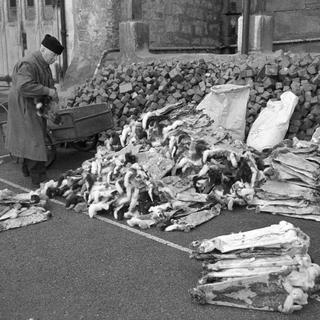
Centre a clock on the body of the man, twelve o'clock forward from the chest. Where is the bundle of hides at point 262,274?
The bundle of hides is roughly at 2 o'clock from the man.

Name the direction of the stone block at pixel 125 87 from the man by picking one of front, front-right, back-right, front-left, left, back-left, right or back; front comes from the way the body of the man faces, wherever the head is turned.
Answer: front-left

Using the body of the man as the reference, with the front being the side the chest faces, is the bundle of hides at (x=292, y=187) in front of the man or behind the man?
in front

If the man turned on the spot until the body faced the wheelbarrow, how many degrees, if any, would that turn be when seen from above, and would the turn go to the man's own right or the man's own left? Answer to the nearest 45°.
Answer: approximately 45° to the man's own left

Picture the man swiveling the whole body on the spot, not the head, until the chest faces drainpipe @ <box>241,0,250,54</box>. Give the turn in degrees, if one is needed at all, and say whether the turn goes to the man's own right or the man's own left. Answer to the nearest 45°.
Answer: approximately 45° to the man's own left

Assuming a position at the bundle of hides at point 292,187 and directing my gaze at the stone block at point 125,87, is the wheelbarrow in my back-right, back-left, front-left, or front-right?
front-left

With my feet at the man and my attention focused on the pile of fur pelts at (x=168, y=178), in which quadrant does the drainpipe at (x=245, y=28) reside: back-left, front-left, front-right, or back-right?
front-left

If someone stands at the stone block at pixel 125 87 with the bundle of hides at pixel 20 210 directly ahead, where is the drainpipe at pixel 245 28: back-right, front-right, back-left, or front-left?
back-left

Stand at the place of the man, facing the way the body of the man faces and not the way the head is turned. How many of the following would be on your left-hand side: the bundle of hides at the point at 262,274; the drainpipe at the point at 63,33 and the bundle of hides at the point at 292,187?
1

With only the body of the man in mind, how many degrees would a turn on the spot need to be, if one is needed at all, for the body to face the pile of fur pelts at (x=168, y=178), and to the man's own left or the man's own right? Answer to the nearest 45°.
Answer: approximately 45° to the man's own right

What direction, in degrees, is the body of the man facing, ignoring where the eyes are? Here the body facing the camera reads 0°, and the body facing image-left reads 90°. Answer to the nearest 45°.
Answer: approximately 270°
